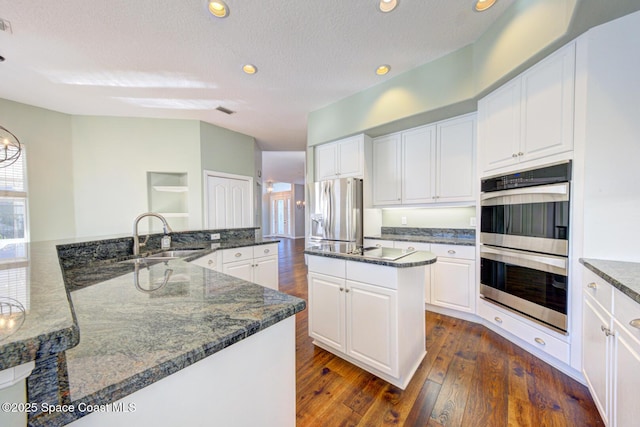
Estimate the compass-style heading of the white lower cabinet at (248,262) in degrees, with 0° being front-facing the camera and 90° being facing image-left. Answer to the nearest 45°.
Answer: approximately 315°

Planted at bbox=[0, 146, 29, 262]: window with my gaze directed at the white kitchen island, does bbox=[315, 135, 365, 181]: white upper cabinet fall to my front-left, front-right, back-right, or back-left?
front-left

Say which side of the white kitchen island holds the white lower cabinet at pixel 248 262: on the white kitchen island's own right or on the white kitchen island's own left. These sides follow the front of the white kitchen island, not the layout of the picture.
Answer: on the white kitchen island's own right

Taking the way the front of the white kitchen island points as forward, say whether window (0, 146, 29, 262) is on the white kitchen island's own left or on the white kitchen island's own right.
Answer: on the white kitchen island's own right

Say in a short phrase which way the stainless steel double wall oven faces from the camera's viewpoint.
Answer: facing the viewer and to the left of the viewer

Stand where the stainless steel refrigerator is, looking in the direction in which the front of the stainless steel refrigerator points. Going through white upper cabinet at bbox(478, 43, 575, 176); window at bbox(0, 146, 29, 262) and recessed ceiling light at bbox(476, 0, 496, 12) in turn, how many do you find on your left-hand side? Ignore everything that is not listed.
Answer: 2

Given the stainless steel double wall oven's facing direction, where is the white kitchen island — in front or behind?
in front

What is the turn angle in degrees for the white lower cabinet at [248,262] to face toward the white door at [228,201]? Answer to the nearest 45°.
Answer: approximately 135° to its left

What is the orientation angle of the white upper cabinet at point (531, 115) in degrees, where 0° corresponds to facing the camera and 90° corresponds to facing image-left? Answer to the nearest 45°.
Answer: approximately 45°

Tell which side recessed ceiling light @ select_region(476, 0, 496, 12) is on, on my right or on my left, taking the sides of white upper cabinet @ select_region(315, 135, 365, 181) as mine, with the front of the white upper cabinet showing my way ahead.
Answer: on my left
